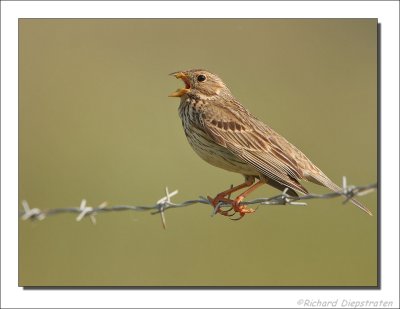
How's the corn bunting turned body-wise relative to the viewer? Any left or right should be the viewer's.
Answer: facing to the left of the viewer
